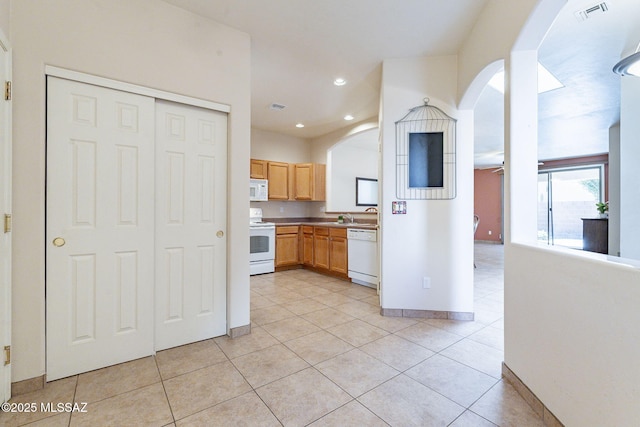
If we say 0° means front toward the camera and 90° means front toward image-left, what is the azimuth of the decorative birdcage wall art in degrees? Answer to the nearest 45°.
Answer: approximately 0°

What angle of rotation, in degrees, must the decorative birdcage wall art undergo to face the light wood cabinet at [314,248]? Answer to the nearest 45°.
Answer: approximately 135° to its right

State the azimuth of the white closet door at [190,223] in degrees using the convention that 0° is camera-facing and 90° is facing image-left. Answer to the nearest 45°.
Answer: approximately 315°

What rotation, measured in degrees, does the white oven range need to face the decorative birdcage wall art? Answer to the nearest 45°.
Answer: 0° — it already faces it

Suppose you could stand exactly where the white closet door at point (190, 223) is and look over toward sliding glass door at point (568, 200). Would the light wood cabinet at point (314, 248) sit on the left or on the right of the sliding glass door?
left

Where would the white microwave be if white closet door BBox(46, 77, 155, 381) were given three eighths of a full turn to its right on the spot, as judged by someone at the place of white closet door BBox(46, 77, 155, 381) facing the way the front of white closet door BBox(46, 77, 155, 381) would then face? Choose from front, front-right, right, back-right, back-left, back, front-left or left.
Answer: back-right

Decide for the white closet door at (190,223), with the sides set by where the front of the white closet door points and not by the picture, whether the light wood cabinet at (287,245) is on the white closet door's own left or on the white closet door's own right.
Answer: on the white closet door's own left

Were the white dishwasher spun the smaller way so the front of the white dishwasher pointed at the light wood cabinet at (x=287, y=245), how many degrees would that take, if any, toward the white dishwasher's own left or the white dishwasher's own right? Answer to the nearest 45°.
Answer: approximately 90° to the white dishwasher's own right

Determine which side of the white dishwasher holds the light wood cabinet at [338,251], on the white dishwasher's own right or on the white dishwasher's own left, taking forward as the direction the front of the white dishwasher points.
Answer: on the white dishwasher's own right
